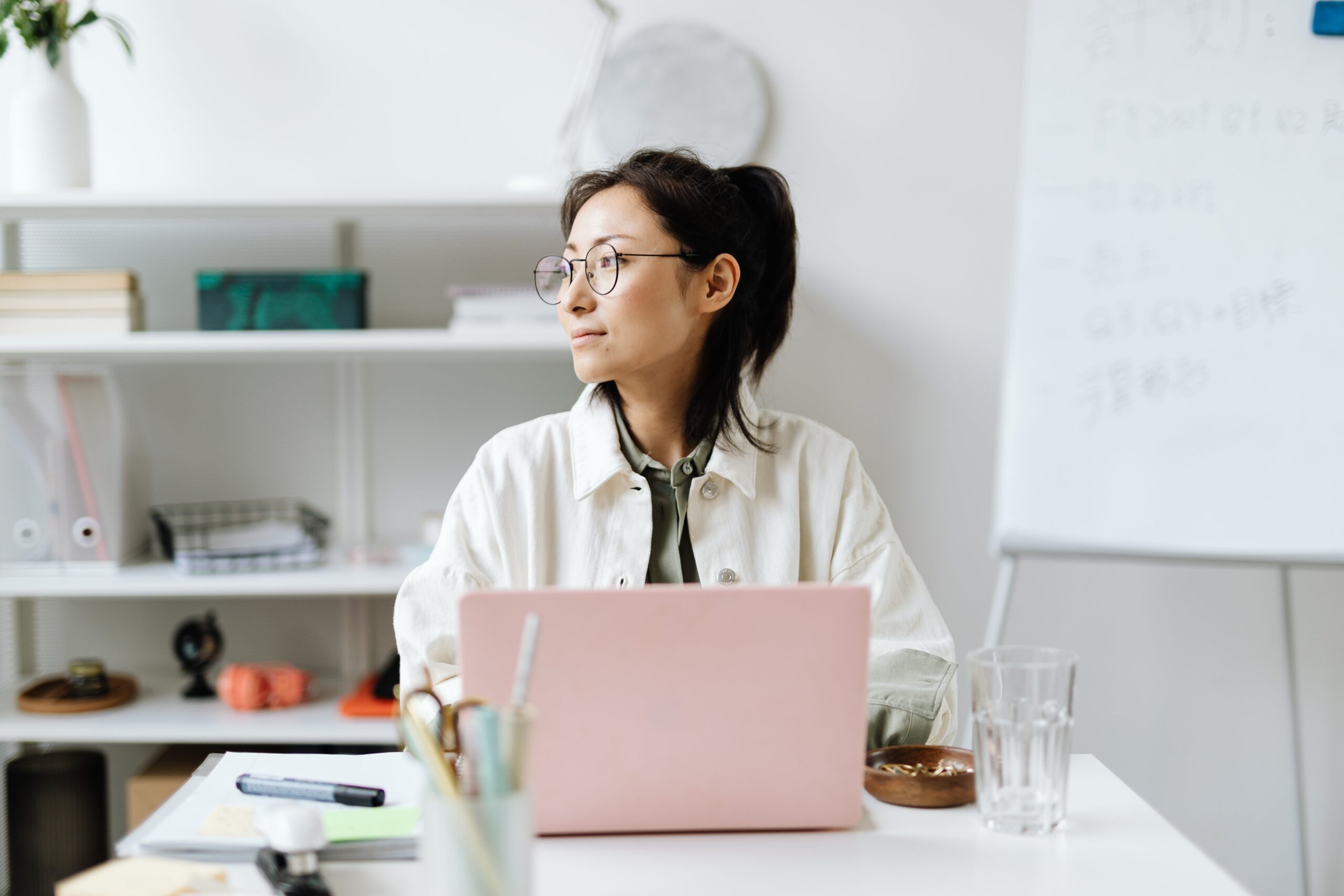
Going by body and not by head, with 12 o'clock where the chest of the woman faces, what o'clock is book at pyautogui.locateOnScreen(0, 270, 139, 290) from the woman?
The book is roughly at 4 o'clock from the woman.

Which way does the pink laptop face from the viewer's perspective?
away from the camera

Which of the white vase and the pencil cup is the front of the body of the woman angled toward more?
the pencil cup

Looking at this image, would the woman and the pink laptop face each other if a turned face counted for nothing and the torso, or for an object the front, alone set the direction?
yes

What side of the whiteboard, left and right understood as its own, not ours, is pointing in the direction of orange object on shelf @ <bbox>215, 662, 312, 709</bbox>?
right

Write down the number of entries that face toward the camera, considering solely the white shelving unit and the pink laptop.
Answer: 1
